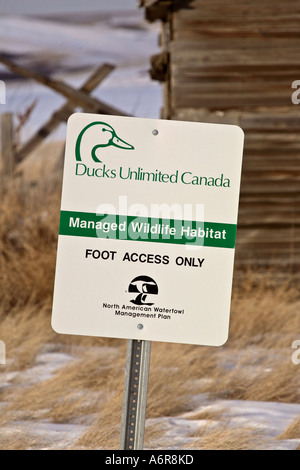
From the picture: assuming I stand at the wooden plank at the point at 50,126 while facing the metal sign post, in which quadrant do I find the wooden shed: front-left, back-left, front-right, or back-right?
front-left

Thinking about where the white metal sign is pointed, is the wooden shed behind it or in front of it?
behind

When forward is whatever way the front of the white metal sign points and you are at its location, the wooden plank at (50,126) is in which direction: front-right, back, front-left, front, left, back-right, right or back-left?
back

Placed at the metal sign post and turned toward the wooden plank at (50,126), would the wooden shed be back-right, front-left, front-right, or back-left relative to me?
front-right

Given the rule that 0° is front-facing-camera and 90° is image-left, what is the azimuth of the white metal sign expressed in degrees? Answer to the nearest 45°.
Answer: approximately 0°

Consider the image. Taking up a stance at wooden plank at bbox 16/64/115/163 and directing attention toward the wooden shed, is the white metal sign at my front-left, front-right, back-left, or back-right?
front-right
